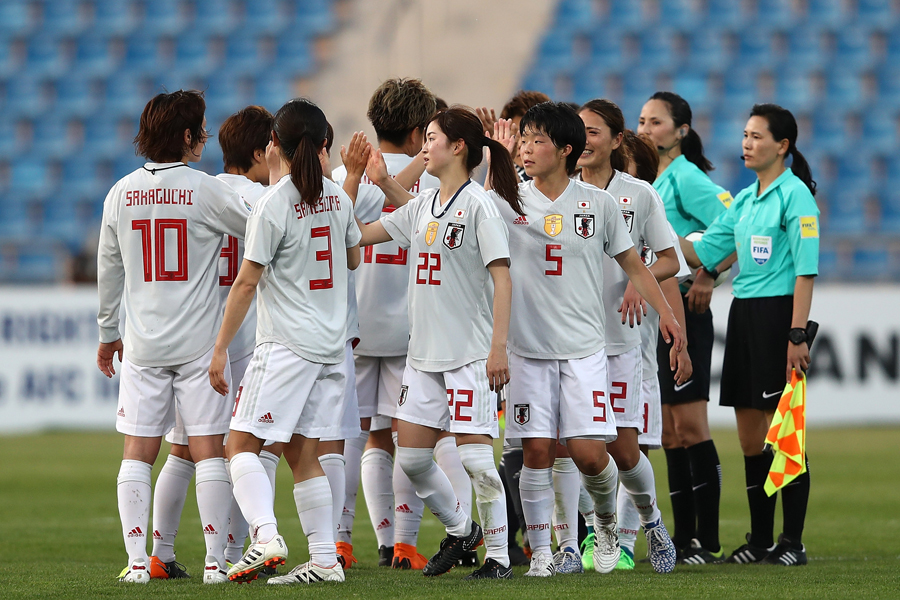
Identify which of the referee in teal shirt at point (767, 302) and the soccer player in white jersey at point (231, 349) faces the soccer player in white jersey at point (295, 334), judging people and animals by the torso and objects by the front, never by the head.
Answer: the referee in teal shirt

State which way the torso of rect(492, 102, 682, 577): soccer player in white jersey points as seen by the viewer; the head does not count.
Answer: toward the camera

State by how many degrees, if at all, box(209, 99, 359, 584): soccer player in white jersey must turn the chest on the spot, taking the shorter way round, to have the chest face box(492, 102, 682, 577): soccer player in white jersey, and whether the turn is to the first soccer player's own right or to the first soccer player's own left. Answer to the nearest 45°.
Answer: approximately 135° to the first soccer player's own right

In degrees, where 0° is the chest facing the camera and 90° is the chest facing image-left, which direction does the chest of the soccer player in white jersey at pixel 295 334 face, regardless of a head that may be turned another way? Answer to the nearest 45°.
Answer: approximately 135°

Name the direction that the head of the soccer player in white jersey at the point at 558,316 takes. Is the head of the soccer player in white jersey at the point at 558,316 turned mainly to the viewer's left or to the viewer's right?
to the viewer's left

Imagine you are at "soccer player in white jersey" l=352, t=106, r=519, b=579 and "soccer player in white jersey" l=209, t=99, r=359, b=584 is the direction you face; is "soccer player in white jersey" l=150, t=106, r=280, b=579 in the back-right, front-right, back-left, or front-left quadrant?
front-right

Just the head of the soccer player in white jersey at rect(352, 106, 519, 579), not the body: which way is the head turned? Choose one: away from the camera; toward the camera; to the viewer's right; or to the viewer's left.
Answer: to the viewer's left

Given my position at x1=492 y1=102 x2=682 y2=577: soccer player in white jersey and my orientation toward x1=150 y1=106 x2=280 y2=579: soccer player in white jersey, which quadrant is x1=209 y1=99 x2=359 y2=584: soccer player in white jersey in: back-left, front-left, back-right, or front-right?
front-left

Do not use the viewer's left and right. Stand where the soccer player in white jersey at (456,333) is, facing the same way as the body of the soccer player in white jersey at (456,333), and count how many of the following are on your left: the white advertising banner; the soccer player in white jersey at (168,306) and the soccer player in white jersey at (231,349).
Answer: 0

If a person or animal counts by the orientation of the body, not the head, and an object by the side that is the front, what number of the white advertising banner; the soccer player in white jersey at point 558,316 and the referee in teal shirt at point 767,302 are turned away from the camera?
0

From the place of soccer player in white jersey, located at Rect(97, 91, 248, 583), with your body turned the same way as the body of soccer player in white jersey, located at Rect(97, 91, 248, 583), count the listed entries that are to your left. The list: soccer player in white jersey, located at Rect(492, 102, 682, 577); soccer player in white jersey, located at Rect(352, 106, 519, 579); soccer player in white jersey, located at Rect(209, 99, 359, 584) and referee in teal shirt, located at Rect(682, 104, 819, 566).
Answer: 0

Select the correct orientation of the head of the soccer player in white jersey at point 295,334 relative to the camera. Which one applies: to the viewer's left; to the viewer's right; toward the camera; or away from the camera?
away from the camera

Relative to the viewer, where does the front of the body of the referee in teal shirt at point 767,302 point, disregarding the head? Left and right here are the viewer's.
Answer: facing the viewer and to the left of the viewer

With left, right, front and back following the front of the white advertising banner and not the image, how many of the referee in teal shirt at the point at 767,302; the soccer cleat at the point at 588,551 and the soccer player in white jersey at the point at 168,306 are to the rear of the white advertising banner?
0

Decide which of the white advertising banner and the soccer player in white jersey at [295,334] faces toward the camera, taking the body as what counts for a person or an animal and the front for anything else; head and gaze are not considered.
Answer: the white advertising banner

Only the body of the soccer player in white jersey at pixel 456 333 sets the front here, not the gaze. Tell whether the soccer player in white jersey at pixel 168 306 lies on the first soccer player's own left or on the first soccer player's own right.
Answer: on the first soccer player's own right

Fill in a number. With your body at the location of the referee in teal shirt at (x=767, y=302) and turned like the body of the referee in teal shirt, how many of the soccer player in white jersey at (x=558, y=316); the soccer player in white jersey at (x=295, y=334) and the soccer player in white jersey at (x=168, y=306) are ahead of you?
3

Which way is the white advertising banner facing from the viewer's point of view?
toward the camera
